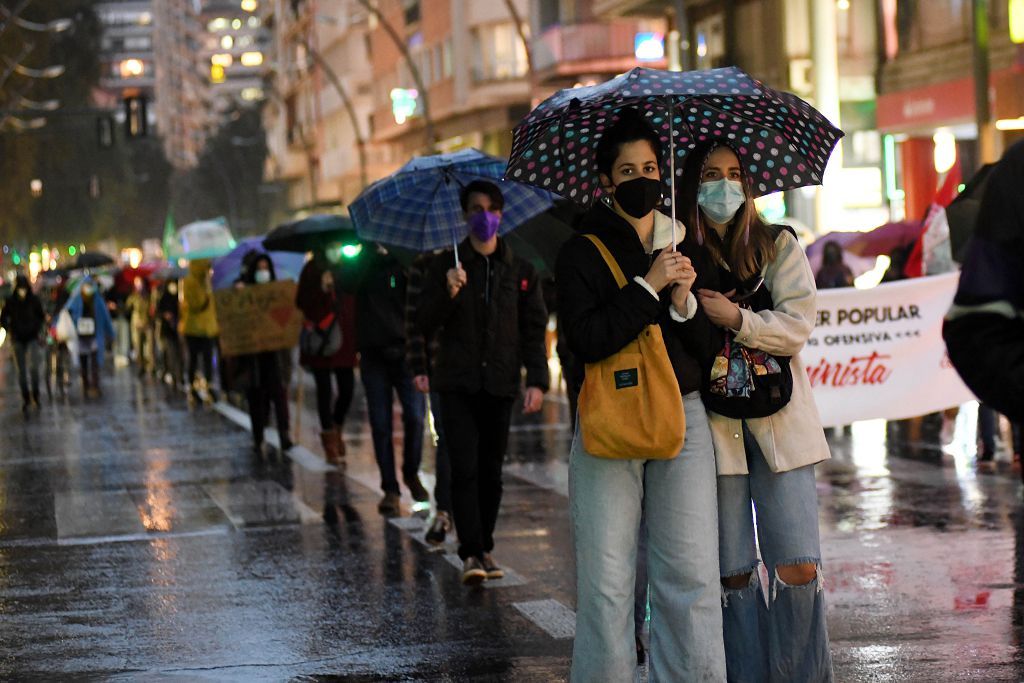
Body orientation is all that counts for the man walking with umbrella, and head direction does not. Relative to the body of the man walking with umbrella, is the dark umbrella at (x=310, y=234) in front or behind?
behind

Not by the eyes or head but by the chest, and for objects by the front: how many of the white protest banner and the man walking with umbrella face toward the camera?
2

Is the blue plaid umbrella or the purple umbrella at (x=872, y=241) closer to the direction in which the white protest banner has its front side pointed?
the blue plaid umbrella

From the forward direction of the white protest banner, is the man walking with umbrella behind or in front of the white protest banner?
in front

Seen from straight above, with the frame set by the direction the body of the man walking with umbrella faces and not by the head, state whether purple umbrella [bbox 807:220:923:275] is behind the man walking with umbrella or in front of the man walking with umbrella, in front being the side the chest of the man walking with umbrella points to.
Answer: behind

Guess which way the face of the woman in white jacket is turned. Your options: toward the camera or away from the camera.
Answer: toward the camera

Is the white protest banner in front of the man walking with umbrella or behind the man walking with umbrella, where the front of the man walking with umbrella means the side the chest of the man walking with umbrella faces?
behind

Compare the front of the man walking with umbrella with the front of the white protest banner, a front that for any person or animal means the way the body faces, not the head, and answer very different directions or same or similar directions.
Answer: same or similar directions

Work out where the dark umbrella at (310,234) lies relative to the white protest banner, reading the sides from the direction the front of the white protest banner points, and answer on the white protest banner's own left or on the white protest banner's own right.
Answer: on the white protest banner's own right

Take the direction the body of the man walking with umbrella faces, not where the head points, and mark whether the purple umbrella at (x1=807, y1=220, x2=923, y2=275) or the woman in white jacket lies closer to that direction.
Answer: the woman in white jacket

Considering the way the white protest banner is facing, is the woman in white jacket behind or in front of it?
in front

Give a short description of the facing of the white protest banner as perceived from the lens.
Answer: facing the viewer

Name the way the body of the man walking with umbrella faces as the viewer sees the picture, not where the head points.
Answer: toward the camera
